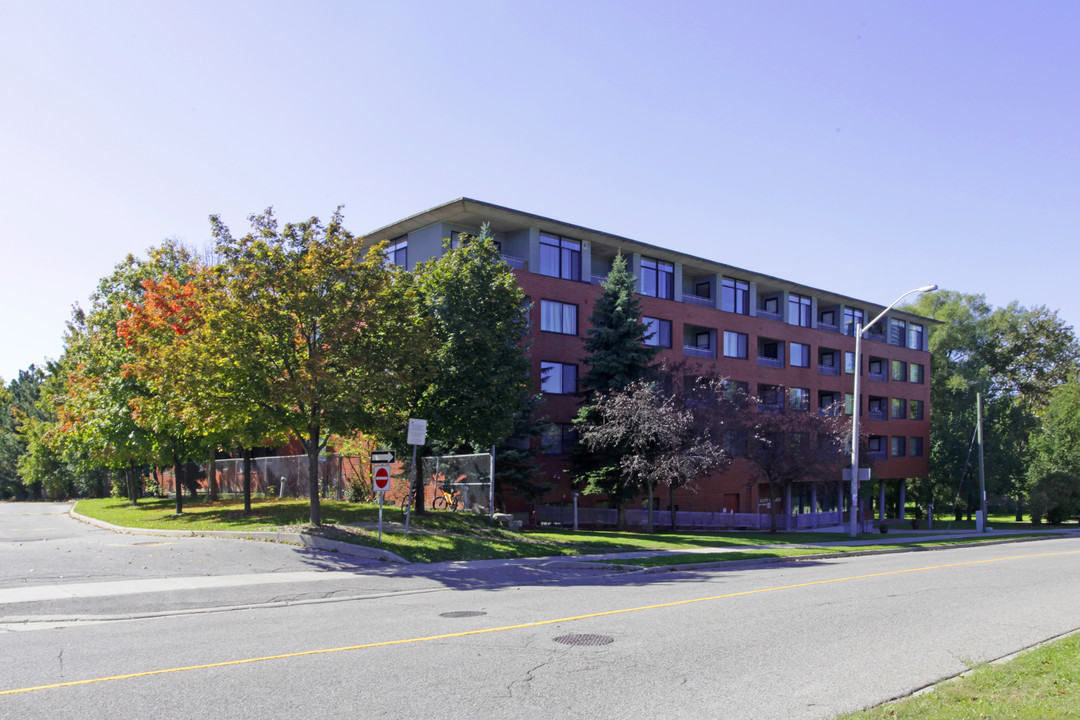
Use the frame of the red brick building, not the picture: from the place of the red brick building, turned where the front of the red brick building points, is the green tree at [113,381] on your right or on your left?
on your right

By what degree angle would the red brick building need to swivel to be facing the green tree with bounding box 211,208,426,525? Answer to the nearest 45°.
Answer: approximately 45° to its right

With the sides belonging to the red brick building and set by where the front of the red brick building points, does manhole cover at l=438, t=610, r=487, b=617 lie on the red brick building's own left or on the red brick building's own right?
on the red brick building's own right

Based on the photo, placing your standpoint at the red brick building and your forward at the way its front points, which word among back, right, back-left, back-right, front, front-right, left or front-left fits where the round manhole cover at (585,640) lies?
front-right

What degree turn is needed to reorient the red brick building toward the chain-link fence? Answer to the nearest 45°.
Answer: approximately 135° to its right

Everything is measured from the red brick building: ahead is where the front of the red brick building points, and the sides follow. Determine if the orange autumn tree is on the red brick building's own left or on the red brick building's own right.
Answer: on the red brick building's own right

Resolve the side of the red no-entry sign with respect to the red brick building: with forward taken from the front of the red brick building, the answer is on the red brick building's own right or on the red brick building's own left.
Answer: on the red brick building's own right

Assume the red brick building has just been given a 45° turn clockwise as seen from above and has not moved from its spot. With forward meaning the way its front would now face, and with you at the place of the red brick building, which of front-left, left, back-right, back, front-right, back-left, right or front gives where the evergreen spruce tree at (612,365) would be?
front

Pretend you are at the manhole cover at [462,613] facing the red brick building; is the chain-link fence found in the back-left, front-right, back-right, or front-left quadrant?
front-left

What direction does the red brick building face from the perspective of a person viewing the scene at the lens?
facing the viewer and to the right of the viewer
